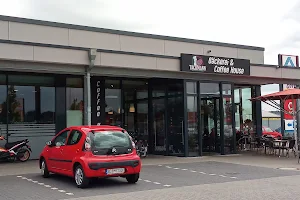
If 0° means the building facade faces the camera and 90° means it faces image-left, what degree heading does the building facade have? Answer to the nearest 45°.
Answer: approximately 315°

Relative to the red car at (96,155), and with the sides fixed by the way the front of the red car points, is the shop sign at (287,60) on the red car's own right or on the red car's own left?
on the red car's own right

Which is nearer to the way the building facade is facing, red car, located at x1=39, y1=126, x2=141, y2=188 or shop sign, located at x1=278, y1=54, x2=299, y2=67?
the red car

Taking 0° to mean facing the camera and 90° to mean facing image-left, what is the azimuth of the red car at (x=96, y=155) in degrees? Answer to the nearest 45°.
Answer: approximately 135°

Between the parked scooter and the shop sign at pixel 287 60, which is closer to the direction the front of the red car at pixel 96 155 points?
the parked scooter

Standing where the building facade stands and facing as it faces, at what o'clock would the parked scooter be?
The parked scooter is roughly at 4 o'clock from the building facade.

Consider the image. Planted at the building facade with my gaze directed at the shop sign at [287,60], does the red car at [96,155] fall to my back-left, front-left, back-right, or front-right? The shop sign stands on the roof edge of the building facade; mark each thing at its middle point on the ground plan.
back-right

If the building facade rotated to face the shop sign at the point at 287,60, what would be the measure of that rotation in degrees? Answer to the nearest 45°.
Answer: approximately 90° to its left
